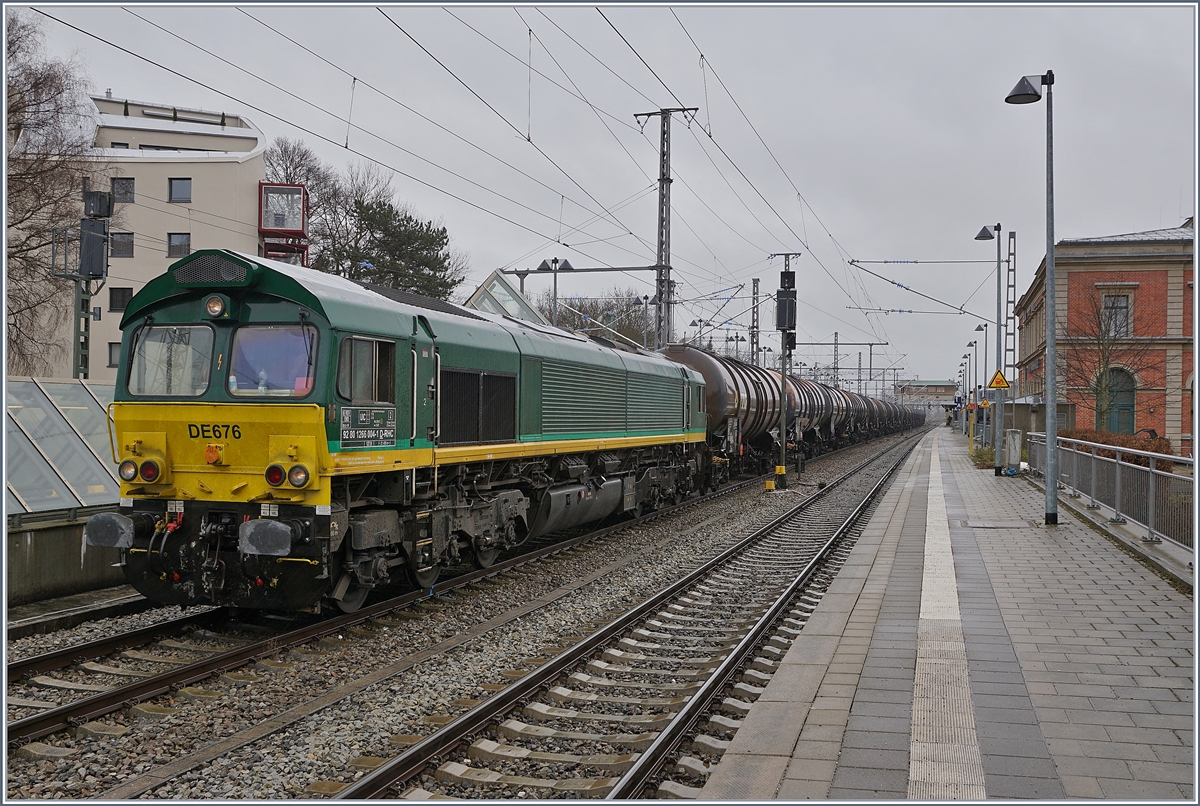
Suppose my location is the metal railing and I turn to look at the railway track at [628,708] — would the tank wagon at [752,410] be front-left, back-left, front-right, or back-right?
back-right

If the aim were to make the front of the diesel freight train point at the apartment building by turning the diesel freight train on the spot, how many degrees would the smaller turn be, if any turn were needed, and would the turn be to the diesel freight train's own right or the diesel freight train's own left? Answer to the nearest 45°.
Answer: approximately 135° to the diesel freight train's own right

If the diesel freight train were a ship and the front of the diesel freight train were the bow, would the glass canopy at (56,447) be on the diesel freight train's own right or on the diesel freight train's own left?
on the diesel freight train's own right

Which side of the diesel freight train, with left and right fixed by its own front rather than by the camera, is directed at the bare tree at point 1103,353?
back

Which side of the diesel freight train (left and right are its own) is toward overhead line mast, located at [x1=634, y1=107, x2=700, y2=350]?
back

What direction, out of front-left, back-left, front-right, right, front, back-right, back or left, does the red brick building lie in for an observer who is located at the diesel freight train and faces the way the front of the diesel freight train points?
back

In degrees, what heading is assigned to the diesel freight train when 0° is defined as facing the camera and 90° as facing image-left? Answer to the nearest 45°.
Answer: approximately 45°

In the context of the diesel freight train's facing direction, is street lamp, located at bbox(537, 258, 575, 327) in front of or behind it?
behind
